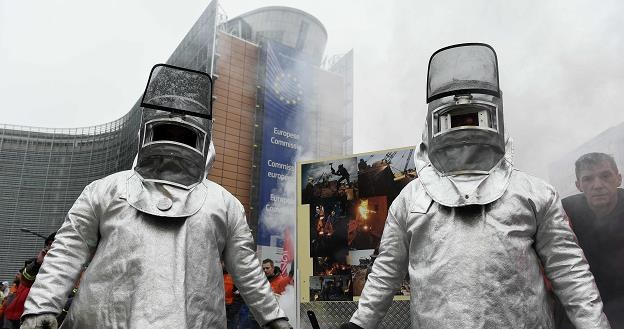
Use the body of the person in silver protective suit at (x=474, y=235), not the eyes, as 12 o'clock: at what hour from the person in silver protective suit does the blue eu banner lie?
The blue eu banner is roughly at 5 o'clock from the person in silver protective suit.

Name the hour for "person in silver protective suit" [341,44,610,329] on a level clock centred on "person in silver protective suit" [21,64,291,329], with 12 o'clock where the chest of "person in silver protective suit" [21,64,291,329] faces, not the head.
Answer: "person in silver protective suit" [341,44,610,329] is roughly at 10 o'clock from "person in silver protective suit" [21,64,291,329].

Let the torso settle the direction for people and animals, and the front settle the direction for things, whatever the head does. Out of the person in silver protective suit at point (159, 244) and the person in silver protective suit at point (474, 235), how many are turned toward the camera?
2

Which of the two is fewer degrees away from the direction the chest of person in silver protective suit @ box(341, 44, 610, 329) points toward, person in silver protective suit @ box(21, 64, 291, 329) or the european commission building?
the person in silver protective suit

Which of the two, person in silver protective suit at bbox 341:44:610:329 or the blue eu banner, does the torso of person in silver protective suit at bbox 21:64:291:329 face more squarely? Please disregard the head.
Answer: the person in silver protective suit

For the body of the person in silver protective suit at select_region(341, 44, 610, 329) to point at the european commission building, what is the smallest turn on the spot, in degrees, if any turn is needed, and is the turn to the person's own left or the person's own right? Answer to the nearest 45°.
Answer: approximately 135° to the person's own right

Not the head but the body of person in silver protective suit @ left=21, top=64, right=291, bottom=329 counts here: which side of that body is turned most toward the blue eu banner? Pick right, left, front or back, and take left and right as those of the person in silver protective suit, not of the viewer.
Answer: back

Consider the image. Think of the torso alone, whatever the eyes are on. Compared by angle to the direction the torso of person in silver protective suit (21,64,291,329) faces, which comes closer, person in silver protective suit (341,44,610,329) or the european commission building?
the person in silver protective suit

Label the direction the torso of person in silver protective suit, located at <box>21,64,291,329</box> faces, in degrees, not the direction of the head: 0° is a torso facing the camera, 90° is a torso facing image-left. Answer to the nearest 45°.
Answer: approximately 0°

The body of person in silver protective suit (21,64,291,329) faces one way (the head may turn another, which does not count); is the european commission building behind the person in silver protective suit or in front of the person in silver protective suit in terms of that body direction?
behind
